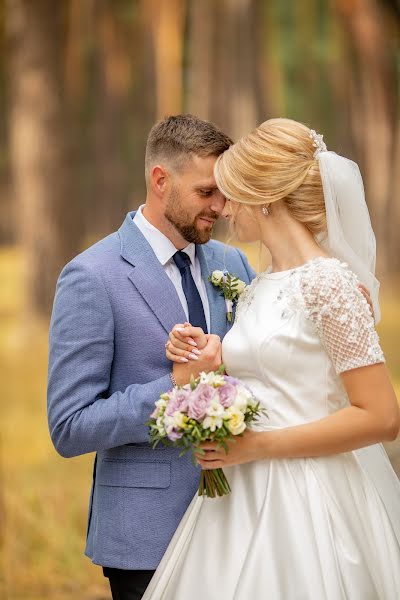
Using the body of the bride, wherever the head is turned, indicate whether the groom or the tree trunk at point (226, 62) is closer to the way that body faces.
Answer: the groom

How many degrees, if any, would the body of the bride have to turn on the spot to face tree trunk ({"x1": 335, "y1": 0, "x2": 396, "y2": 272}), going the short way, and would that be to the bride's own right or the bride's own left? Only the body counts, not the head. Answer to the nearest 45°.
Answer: approximately 135° to the bride's own right

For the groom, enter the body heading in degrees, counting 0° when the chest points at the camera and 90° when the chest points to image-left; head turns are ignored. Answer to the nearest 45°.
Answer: approximately 315°

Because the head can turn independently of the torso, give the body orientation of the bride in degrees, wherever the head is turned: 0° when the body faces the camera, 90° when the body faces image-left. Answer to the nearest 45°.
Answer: approximately 45°

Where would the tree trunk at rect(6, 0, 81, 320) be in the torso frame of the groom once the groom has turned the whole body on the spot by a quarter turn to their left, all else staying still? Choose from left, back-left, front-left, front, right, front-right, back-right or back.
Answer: front-left

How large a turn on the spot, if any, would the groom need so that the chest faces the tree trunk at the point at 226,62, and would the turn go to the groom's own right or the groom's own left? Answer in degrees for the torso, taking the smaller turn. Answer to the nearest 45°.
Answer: approximately 135° to the groom's own left

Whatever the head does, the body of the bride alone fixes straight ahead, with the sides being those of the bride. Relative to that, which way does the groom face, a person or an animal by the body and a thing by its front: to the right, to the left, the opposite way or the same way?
to the left

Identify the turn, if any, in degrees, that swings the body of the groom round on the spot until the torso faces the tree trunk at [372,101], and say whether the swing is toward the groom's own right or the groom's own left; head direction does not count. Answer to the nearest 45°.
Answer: approximately 90° to the groom's own left

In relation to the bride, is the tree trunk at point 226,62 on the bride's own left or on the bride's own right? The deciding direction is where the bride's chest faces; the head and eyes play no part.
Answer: on the bride's own right

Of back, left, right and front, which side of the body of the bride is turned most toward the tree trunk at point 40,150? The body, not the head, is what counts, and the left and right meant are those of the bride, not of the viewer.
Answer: right
